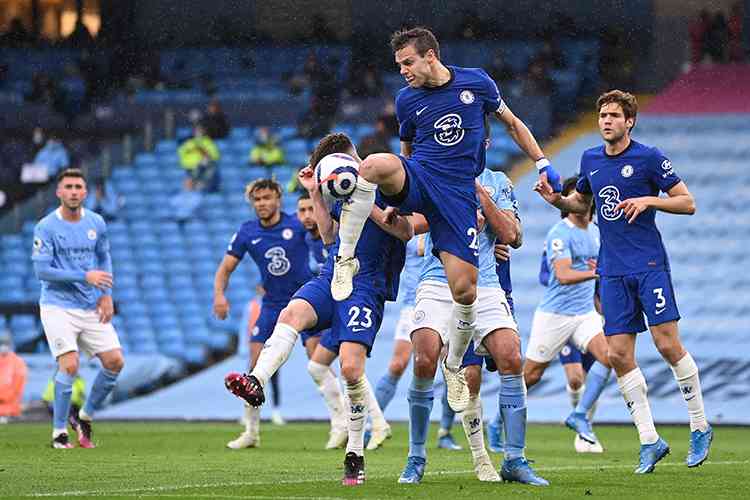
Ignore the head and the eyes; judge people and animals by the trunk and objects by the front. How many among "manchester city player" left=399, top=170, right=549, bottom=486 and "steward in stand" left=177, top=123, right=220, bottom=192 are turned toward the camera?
2

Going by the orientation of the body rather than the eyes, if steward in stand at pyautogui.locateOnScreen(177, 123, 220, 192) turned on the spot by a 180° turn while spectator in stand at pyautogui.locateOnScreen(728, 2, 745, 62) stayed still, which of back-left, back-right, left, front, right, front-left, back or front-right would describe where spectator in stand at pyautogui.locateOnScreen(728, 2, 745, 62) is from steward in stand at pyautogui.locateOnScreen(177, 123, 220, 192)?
right

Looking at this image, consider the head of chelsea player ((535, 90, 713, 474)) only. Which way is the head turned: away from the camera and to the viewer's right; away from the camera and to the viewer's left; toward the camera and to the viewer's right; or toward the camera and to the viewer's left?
toward the camera and to the viewer's left

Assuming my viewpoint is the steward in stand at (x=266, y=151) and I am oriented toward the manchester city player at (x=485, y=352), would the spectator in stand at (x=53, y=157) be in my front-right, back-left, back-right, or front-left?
back-right

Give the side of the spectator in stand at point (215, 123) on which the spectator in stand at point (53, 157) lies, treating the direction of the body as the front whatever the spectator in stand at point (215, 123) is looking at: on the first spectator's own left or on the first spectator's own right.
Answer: on the first spectator's own right

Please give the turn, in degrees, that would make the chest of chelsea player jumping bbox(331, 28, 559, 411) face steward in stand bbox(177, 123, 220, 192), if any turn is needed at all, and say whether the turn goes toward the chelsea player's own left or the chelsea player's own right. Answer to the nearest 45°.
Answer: approximately 135° to the chelsea player's own right

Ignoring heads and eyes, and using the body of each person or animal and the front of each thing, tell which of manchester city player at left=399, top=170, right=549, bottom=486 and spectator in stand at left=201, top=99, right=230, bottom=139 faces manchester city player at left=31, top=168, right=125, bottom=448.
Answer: the spectator in stand

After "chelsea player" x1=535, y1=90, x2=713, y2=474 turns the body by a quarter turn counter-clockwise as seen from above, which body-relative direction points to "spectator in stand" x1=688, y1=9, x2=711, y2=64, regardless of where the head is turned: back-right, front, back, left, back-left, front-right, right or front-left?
back-left
